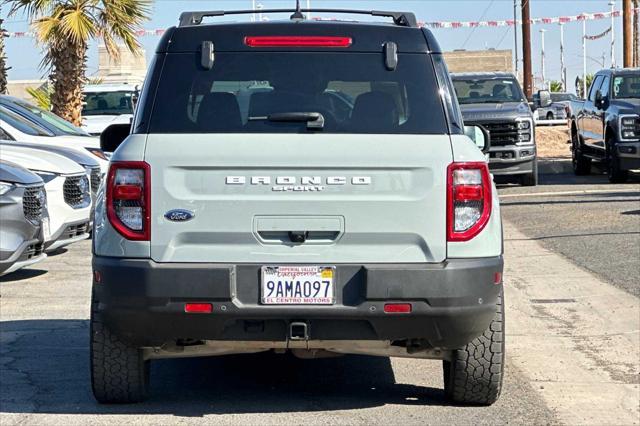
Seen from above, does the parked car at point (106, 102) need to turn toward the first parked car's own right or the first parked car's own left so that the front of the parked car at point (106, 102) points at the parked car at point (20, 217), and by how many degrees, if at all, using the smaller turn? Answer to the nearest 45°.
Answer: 0° — it already faces it

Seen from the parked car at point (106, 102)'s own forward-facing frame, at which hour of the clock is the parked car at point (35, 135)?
the parked car at point (35, 135) is roughly at 12 o'clock from the parked car at point (106, 102).

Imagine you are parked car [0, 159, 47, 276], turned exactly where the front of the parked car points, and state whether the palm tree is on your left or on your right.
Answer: on your left

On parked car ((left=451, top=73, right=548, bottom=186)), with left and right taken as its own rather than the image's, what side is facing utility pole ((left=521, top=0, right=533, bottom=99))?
back

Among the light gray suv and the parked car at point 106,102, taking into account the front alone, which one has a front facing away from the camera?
the light gray suv

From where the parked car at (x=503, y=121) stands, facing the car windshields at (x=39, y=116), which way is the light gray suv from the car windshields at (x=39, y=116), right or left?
left

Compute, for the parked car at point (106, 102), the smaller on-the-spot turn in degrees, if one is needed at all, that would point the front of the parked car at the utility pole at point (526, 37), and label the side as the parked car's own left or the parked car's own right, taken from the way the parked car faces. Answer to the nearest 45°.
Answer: approximately 135° to the parked car's own left

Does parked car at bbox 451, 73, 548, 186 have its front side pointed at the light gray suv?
yes

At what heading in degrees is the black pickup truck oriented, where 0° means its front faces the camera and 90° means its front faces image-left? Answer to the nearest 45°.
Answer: approximately 315°

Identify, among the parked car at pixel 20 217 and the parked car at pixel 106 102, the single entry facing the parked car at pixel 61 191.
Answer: the parked car at pixel 106 102
